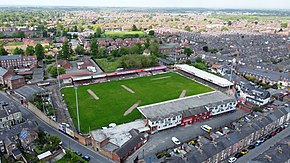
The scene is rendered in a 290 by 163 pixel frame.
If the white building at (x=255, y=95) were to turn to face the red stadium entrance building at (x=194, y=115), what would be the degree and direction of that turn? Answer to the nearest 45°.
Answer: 0° — it already faces it

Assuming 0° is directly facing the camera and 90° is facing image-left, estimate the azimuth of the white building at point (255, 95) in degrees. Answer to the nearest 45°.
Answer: approximately 45°

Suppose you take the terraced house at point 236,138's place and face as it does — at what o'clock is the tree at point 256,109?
The tree is roughly at 8 o'clock from the terraced house.

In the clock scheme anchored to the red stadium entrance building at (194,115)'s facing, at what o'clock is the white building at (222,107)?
The white building is roughly at 9 o'clock from the red stadium entrance building.

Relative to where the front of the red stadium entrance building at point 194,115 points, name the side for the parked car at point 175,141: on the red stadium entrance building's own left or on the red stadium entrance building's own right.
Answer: on the red stadium entrance building's own right

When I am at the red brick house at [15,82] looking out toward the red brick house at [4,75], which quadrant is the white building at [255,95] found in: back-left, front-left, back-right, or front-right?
back-right
